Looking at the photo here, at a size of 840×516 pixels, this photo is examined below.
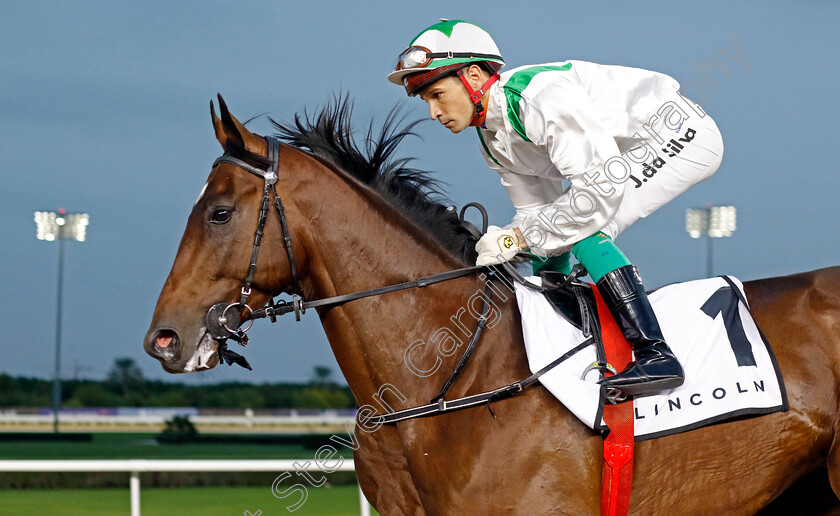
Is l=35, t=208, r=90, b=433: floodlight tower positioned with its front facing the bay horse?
yes

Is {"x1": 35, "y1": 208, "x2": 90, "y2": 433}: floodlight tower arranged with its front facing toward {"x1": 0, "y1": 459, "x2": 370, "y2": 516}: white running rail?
yes

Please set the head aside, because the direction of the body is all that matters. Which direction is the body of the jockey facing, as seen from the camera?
to the viewer's left

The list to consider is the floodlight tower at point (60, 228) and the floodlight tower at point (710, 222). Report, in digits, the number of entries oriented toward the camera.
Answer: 2

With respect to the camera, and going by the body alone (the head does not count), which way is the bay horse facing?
to the viewer's left

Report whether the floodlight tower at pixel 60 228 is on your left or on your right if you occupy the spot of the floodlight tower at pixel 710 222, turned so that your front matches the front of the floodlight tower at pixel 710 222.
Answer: on your right

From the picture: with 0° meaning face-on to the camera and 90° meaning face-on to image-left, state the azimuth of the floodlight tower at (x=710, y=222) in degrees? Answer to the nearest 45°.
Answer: approximately 0°

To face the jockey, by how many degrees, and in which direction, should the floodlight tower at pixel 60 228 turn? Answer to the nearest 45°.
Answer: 0° — it already faces them
